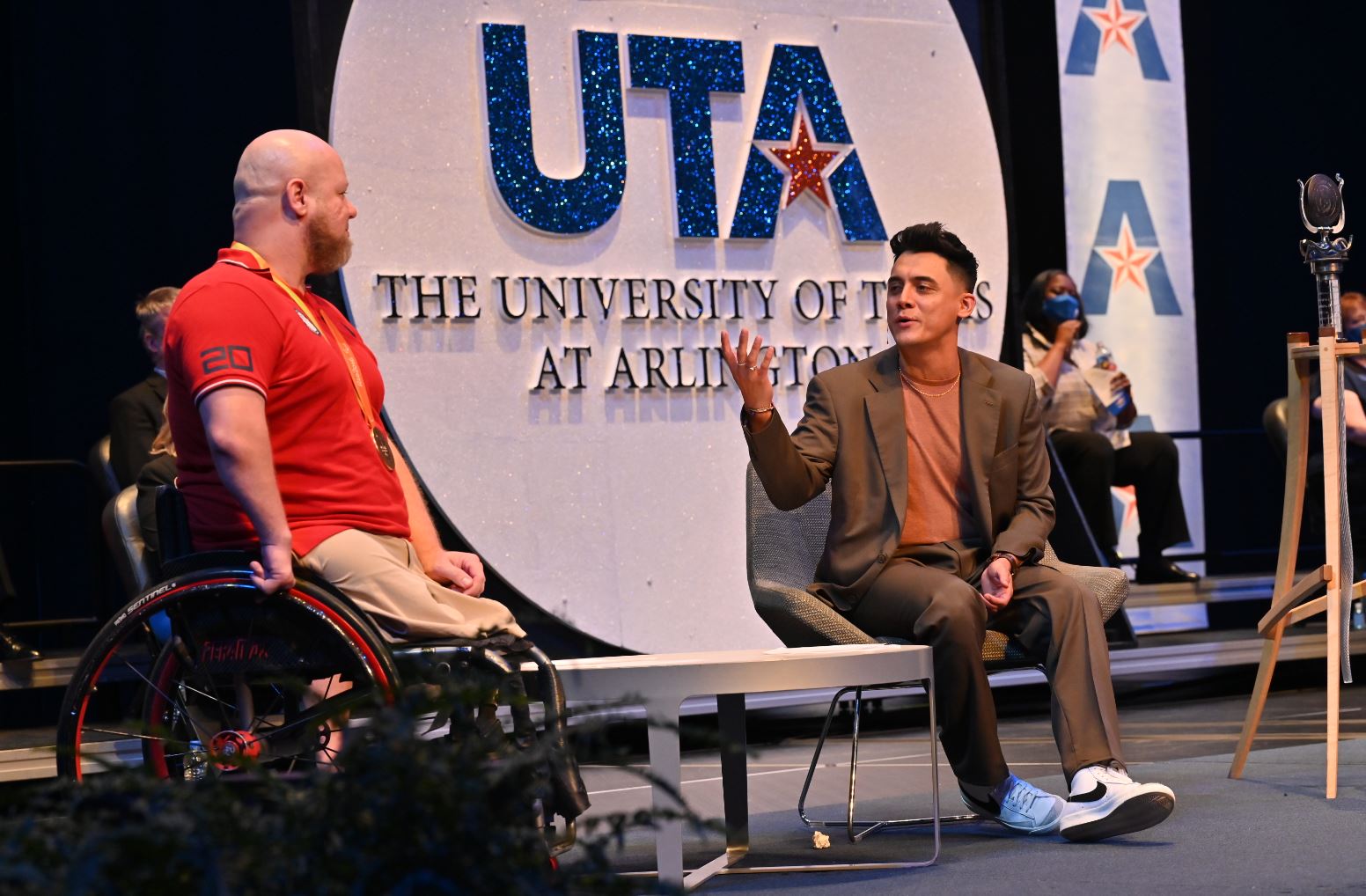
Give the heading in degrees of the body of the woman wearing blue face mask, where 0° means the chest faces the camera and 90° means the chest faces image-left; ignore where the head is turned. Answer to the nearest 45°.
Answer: approximately 315°

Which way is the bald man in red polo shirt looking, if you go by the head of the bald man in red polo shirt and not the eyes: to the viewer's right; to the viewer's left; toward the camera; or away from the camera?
to the viewer's right

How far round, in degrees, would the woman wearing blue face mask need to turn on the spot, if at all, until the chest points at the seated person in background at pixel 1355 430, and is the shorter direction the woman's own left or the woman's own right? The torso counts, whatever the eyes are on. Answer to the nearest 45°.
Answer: approximately 45° to the woman's own left

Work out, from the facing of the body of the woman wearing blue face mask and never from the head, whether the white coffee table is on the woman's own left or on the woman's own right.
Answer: on the woman's own right

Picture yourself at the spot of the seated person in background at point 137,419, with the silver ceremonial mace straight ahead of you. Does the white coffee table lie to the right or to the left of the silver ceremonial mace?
right

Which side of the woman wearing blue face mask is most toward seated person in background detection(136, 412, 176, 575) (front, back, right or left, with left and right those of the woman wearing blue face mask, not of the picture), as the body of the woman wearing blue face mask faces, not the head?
right

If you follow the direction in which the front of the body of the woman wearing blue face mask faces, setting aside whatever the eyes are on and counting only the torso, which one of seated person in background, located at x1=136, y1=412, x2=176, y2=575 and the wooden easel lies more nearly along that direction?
the wooden easel

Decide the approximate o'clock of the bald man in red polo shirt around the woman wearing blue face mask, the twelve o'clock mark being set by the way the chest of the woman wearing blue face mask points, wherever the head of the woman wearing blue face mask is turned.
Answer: The bald man in red polo shirt is roughly at 2 o'clock from the woman wearing blue face mask.

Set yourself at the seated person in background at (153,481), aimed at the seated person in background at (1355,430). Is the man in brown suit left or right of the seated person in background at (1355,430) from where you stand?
right

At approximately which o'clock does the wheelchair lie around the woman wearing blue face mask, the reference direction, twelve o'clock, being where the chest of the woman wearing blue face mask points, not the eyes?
The wheelchair is roughly at 2 o'clock from the woman wearing blue face mask.

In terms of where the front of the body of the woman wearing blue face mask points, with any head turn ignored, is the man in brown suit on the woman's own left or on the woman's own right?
on the woman's own right
